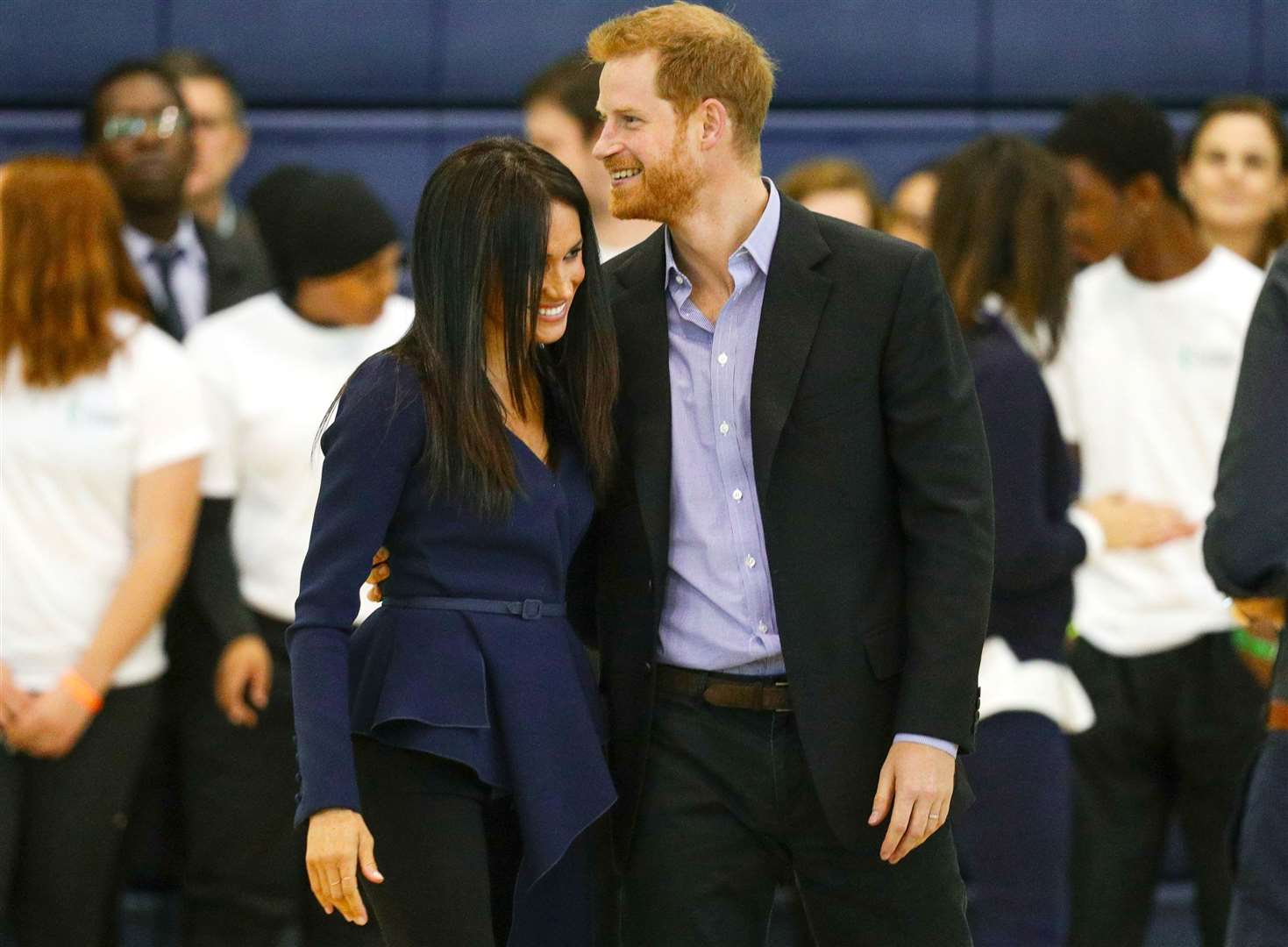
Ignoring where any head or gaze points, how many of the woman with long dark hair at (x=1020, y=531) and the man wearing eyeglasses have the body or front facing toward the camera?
1

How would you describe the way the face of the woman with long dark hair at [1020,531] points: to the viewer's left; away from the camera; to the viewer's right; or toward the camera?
away from the camera

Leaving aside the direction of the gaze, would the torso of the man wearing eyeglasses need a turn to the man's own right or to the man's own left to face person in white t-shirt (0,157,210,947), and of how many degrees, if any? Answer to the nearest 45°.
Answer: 0° — they already face them

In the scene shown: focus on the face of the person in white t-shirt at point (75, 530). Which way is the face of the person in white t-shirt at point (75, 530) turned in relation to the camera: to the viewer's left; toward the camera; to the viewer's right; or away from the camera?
away from the camera

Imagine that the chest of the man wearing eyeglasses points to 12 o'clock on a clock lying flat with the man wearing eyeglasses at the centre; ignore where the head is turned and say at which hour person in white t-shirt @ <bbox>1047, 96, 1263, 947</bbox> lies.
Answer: The person in white t-shirt is roughly at 10 o'clock from the man wearing eyeglasses.
